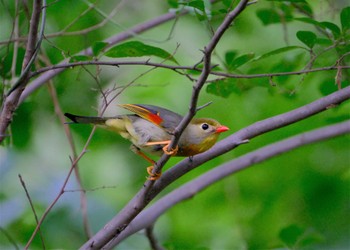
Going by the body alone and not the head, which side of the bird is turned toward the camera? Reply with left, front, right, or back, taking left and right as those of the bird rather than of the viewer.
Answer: right

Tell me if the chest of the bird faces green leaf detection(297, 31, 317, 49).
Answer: yes

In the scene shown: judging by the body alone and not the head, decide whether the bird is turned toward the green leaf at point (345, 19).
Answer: yes

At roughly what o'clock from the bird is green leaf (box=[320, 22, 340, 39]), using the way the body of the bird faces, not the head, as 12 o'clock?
The green leaf is roughly at 12 o'clock from the bird.

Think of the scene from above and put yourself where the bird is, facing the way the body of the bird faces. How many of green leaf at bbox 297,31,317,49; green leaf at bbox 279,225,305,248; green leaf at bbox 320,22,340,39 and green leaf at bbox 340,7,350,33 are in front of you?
4

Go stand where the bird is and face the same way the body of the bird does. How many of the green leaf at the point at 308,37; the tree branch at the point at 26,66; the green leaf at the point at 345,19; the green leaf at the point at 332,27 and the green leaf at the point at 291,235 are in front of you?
4
